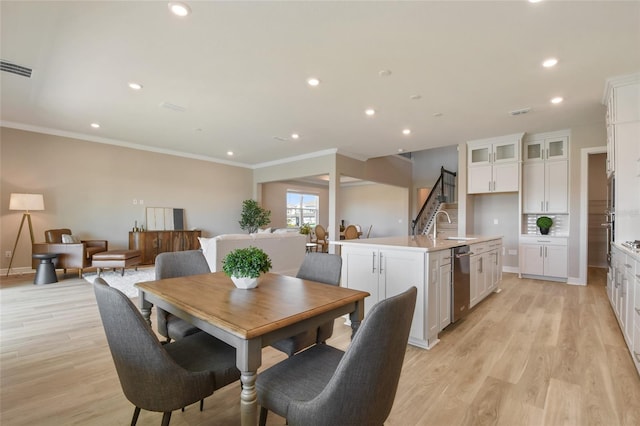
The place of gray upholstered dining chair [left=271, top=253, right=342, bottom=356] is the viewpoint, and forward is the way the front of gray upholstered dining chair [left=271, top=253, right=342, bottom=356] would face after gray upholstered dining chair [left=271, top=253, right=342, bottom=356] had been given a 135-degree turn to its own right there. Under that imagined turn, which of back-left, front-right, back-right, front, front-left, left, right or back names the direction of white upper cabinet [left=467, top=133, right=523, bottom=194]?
front-right

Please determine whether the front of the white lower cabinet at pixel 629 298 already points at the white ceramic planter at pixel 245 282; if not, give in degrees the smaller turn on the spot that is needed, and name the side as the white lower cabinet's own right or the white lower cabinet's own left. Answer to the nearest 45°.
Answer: approximately 45° to the white lower cabinet's own left

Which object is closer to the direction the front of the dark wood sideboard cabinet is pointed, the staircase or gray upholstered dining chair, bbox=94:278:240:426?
the gray upholstered dining chair

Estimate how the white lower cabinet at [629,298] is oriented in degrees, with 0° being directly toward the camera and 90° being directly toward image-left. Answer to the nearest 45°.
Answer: approximately 90°

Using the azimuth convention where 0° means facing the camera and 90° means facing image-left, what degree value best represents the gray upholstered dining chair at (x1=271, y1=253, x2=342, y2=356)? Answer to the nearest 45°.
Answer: approximately 45°

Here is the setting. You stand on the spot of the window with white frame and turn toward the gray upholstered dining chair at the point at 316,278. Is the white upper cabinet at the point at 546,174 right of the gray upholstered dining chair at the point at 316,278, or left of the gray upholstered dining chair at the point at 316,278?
left

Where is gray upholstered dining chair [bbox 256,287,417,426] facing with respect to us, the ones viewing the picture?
facing away from the viewer and to the left of the viewer

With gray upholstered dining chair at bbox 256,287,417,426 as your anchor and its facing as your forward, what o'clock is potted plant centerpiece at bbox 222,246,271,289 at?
The potted plant centerpiece is roughly at 12 o'clock from the gray upholstered dining chair.

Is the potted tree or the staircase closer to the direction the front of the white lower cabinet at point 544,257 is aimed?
the potted tree
